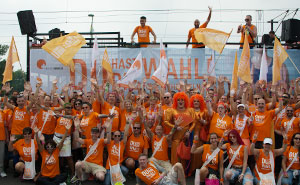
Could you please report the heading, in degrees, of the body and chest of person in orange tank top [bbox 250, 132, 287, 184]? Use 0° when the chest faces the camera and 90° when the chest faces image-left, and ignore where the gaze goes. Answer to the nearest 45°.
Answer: approximately 0°

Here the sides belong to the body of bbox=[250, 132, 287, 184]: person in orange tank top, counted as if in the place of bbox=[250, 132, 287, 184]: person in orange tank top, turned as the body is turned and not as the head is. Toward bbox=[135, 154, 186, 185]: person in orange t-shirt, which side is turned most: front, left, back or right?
right

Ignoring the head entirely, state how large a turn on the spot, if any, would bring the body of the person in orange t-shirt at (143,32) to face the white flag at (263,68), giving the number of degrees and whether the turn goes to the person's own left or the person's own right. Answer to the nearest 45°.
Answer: approximately 45° to the person's own left

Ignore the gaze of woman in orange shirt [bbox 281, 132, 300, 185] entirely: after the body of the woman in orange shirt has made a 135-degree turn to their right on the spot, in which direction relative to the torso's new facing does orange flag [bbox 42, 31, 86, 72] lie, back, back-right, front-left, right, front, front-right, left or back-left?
front-left

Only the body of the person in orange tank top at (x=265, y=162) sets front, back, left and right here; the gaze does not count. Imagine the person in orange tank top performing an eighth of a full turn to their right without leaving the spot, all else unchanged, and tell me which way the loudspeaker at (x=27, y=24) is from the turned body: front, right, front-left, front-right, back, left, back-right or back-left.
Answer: front-right

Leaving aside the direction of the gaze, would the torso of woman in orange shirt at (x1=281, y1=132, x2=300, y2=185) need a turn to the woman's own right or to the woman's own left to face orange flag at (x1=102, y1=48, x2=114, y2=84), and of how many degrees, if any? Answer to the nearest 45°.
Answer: approximately 90° to the woman's own right

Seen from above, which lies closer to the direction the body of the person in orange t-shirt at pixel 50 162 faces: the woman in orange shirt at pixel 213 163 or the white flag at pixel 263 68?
the woman in orange shirt

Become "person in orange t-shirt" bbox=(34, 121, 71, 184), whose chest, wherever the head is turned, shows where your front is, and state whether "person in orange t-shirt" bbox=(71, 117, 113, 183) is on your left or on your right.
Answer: on your left

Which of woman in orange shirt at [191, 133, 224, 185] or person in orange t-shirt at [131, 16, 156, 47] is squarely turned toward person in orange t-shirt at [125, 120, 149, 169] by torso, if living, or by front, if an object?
person in orange t-shirt at [131, 16, 156, 47]

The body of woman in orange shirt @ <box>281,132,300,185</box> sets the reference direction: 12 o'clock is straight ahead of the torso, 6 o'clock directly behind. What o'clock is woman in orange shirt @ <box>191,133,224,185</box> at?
woman in orange shirt @ <box>191,133,224,185</box> is roughly at 2 o'clock from woman in orange shirt @ <box>281,132,300,185</box>.

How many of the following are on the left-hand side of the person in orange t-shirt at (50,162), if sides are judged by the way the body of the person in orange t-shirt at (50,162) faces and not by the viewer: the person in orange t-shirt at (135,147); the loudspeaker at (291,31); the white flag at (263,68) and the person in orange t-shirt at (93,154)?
4

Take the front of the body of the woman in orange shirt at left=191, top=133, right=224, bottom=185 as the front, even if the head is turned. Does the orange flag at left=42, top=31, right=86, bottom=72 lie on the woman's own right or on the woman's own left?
on the woman's own right
